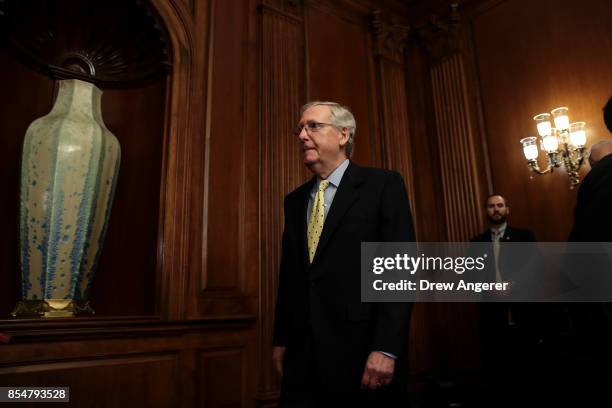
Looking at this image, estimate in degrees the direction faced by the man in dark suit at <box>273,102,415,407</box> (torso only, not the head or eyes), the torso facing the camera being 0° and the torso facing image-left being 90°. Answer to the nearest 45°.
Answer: approximately 45°

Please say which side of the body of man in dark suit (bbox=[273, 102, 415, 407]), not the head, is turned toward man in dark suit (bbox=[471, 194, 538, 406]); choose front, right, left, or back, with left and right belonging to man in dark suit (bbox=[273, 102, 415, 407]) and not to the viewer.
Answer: back

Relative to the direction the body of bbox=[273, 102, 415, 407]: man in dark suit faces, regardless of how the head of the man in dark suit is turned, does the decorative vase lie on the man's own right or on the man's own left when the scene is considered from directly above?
on the man's own right

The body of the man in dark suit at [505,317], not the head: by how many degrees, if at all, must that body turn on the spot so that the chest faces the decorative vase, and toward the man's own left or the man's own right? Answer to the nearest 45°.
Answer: approximately 45° to the man's own right

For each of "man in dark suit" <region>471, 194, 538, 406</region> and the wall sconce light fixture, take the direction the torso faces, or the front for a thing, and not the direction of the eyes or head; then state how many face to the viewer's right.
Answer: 0

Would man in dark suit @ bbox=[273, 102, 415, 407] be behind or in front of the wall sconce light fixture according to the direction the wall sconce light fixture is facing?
in front

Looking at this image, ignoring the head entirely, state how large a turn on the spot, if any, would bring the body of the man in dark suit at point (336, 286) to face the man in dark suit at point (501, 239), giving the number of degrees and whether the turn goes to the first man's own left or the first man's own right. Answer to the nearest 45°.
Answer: approximately 180°

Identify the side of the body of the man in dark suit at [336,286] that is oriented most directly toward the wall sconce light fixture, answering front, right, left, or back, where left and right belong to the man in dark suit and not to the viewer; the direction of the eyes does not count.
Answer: back

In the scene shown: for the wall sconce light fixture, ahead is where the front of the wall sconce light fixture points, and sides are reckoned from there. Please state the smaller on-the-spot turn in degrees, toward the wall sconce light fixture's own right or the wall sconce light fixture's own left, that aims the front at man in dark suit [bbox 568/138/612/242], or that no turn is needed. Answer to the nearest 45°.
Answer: approximately 45° to the wall sconce light fixture's own left
